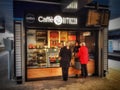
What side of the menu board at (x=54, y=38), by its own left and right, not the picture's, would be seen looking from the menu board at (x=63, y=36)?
left

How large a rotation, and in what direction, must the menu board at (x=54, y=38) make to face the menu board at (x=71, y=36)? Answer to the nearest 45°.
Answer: approximately 90° to its left

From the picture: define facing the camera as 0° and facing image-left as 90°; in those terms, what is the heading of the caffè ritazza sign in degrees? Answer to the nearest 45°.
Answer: approximately 0°

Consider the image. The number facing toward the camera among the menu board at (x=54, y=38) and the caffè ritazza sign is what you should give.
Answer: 2

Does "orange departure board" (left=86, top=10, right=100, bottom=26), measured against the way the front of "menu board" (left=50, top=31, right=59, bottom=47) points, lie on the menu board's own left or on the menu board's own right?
on the menu board's own left
